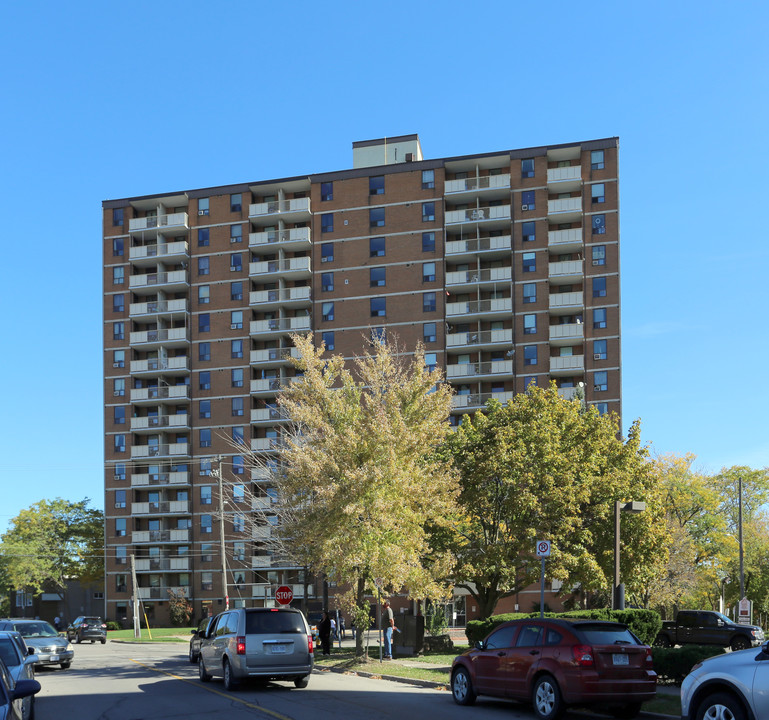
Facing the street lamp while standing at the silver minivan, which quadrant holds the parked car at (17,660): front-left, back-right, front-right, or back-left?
back-right

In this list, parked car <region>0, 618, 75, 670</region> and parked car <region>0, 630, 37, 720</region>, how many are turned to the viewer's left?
0

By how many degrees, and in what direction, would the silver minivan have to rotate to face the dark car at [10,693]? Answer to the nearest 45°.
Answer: approximately 135° to its left

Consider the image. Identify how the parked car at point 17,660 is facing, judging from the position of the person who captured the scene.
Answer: facing the viewer and to the right of the viewer

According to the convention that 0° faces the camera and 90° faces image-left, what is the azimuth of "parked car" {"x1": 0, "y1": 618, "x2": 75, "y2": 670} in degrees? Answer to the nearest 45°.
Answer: approximately 315°

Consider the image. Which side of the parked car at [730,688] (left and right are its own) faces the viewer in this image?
left

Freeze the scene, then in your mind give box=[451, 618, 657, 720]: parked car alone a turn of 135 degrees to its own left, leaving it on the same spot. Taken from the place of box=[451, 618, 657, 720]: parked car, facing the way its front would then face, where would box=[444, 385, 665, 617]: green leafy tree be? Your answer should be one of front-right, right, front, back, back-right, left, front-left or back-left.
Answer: back

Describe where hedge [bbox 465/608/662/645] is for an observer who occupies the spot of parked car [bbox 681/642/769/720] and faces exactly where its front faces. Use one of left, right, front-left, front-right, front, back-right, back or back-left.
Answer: right

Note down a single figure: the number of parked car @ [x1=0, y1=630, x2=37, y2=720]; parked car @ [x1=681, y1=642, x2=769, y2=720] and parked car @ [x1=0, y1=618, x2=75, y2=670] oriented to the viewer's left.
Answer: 1

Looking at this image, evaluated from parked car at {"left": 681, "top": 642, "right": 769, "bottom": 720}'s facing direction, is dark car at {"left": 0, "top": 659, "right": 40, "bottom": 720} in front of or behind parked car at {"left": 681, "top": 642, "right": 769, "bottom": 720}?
in front
